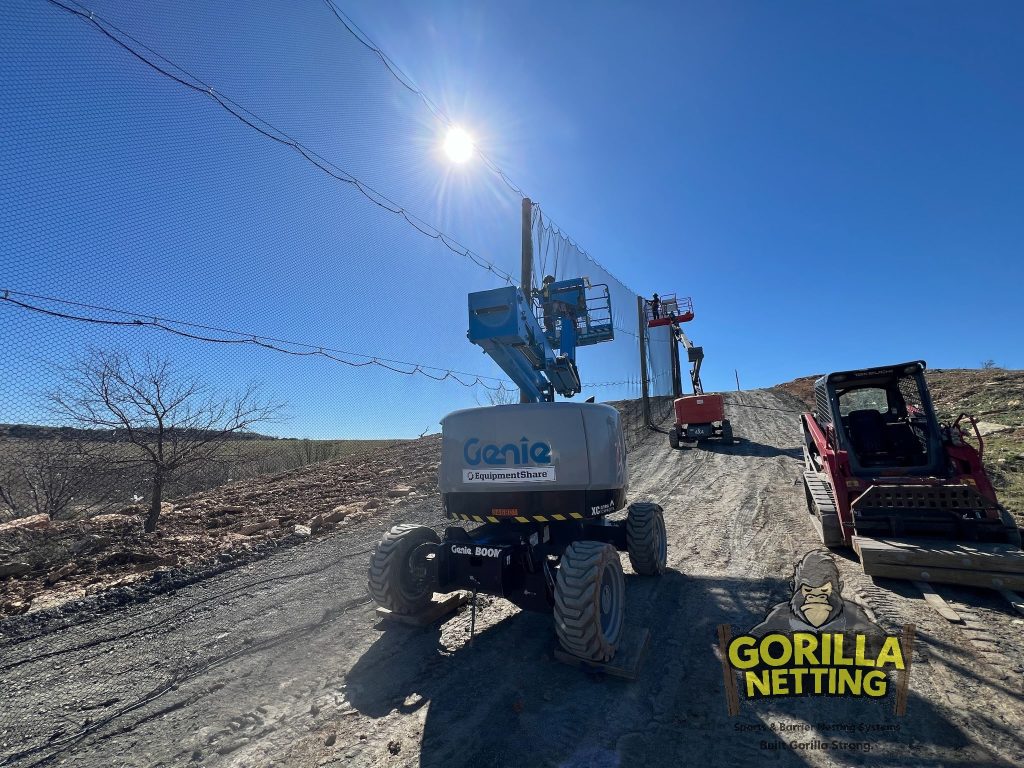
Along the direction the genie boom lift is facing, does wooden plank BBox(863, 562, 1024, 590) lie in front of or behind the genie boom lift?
in front

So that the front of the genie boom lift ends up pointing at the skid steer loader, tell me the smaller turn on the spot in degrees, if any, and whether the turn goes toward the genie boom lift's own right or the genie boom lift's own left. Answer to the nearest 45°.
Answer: approximately 45° to the genie boom lift's own right

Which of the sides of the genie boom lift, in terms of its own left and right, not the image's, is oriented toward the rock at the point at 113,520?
left

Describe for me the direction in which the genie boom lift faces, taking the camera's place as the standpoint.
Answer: facing away from the viewer and to the right of the viewer

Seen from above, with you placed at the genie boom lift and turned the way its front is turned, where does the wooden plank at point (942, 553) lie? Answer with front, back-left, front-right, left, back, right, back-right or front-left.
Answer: front-right

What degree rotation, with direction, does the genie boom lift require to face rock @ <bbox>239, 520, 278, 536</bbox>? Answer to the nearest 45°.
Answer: approximately 90° to its left

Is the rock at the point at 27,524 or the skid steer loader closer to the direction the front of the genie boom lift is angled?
the skid steer loader

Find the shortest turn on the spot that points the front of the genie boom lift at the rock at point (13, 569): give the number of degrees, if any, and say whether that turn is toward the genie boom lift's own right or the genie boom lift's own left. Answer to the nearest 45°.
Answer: approximately 135° to the genie boom lift's own left
